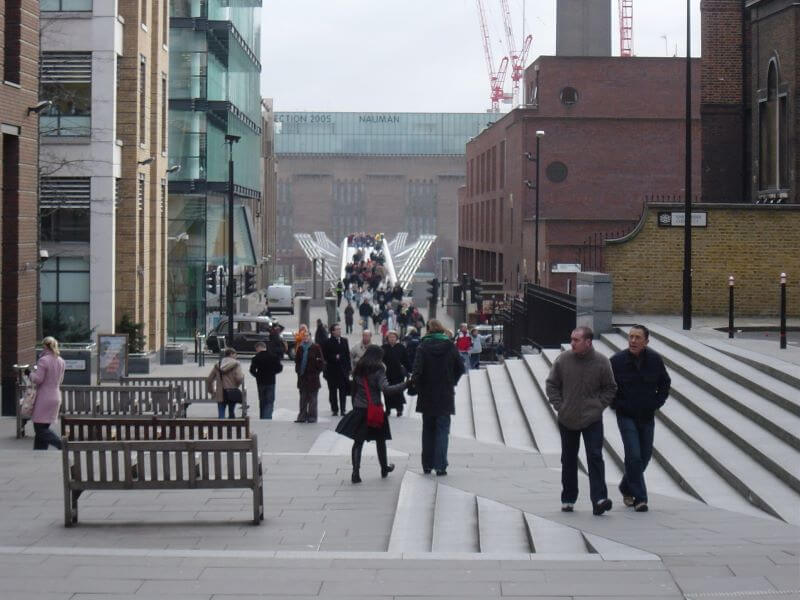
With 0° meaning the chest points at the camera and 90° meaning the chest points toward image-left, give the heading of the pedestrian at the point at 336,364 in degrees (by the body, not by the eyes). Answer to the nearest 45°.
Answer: approximately 0°

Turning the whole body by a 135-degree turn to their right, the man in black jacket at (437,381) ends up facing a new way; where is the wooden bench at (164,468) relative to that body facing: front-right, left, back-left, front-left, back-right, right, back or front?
right

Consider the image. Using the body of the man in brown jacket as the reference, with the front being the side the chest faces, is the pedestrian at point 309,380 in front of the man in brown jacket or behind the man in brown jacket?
behind

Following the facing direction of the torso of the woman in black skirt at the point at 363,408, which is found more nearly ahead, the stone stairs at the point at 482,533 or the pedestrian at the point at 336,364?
the pedestrian

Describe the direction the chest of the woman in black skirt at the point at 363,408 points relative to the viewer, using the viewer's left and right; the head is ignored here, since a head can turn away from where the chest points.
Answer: facing away from the viewer and to the right of the viewer

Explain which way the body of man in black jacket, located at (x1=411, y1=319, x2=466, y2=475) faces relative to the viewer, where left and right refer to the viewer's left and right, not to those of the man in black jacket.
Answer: facing away from the viewer

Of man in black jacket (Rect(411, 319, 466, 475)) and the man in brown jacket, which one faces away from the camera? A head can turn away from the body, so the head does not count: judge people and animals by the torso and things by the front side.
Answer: the man in black jacket

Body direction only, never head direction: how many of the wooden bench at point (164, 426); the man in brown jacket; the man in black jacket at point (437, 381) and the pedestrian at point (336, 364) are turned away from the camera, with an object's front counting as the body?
2

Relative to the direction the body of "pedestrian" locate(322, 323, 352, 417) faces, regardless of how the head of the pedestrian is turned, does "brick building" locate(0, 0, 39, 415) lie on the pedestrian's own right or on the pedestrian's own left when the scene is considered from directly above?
on the pedestrian's own right

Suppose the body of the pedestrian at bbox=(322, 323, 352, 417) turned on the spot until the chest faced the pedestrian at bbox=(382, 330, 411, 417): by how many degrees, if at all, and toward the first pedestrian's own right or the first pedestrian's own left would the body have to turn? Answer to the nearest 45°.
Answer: approximately 45° to the first pedestrian's own left

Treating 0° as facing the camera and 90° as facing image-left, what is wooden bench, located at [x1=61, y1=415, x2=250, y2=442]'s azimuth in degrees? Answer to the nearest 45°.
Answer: approximately 180°

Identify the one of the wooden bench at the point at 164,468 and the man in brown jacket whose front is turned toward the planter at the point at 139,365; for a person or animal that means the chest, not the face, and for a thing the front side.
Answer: the wooden bench
